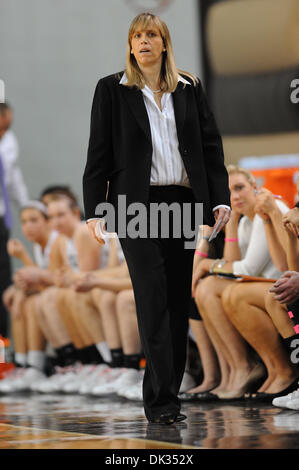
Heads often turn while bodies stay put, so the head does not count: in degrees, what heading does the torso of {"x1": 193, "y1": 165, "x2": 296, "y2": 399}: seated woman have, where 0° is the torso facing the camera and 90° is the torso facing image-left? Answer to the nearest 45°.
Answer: approximately 45°

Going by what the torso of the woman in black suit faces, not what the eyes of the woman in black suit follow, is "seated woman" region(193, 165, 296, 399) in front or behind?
behind

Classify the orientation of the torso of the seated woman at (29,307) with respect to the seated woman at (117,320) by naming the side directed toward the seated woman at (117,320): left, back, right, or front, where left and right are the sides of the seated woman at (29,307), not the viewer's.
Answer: left

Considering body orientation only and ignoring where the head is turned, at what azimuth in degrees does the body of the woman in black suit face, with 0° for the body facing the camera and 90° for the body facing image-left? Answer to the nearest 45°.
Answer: approximately 0°
